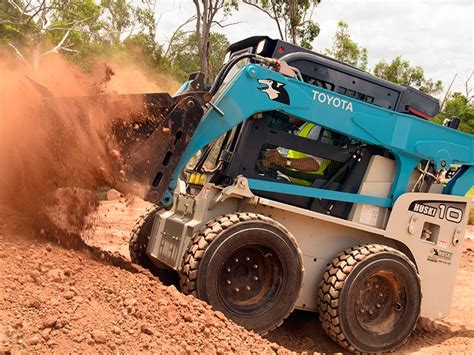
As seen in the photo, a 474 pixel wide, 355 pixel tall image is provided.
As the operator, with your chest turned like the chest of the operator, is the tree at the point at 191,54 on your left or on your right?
on your right

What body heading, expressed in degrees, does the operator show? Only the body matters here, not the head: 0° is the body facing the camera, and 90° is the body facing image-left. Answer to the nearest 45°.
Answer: approximately 90°

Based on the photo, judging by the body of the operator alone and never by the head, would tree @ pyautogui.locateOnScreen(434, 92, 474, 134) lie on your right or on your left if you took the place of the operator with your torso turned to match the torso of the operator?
on your right

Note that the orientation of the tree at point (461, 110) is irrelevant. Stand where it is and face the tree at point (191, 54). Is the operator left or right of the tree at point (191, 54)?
left

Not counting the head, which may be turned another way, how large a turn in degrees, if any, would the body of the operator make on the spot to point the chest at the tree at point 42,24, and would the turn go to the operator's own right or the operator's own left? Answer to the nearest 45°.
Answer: approximately 45° to the operator's own right
